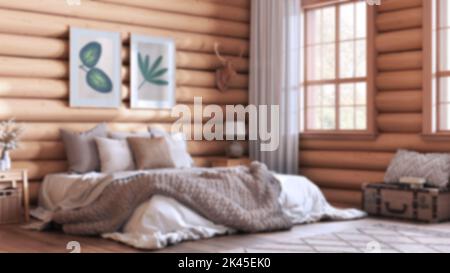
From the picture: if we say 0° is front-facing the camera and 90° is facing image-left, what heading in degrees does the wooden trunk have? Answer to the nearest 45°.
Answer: approximately 45°

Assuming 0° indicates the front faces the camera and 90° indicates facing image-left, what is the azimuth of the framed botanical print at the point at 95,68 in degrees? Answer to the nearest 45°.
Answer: approximately 315°

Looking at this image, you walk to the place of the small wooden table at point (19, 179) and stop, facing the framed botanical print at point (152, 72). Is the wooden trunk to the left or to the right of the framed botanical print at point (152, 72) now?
right

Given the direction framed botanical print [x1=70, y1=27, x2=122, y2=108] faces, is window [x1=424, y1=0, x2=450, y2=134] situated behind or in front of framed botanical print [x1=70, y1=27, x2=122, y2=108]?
in front

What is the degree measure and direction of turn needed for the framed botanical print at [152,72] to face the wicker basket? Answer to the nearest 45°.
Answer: approximately 90° to its right

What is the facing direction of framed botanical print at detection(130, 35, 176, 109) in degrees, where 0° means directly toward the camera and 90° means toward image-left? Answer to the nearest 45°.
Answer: approximately 315°

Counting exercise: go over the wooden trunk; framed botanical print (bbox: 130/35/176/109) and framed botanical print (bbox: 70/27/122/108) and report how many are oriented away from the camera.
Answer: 0

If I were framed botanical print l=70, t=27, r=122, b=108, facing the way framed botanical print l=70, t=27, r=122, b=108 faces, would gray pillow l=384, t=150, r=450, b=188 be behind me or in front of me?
in front

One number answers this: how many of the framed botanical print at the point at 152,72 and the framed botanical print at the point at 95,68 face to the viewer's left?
0

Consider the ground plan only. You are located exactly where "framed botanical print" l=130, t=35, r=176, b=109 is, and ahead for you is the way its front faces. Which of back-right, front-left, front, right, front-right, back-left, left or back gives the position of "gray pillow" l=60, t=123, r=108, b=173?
right
